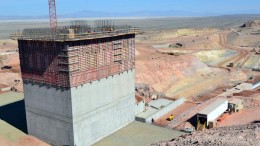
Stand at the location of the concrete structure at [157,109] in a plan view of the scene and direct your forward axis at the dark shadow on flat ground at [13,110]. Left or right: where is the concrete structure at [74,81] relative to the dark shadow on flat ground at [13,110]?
left
